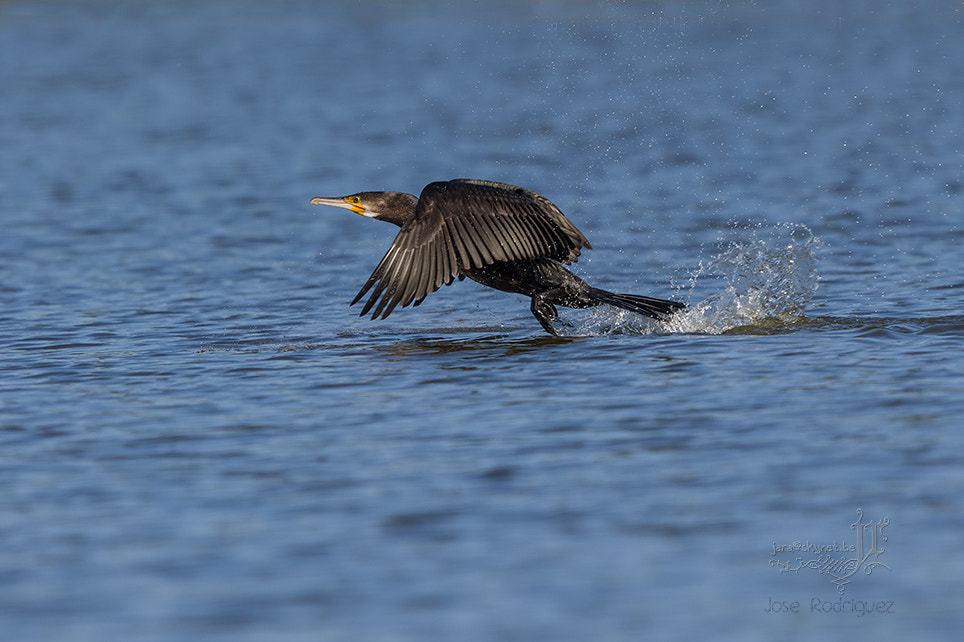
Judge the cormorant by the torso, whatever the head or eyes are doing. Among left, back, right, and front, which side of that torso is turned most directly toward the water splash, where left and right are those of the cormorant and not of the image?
back

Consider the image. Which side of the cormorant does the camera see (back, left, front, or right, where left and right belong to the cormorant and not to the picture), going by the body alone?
left
